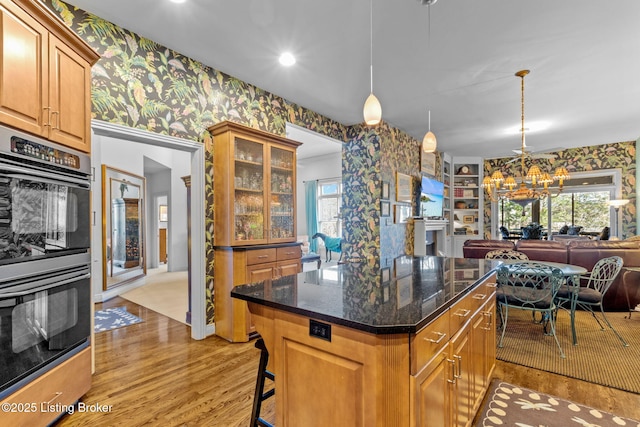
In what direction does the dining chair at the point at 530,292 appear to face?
away from the camera

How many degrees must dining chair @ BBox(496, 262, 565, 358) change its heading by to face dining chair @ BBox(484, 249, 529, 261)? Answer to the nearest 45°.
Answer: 0° — it already faces it

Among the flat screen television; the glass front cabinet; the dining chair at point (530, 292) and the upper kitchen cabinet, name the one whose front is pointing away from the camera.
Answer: the dining chair

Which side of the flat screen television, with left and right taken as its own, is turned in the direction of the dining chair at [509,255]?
front

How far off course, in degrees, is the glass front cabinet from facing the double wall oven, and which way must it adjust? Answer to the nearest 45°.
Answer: approximately 90° to its right

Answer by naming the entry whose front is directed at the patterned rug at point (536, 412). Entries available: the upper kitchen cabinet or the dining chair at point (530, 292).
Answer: the upper kitchen cabinet

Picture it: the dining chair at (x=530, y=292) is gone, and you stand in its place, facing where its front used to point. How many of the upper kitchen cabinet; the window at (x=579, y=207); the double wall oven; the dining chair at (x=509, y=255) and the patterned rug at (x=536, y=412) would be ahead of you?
2

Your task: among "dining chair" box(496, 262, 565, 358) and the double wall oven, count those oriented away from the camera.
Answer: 1

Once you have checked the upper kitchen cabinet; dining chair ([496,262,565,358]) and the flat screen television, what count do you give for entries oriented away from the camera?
1

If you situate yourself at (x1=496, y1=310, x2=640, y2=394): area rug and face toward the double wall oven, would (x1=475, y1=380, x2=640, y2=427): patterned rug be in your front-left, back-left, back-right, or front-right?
front-left

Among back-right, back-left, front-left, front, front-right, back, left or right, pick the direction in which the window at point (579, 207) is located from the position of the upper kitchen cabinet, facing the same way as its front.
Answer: front-left

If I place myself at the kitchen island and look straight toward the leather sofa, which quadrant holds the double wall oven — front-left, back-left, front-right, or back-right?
back-left

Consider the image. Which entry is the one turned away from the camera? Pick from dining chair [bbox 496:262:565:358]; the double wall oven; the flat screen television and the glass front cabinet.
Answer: the dining chair

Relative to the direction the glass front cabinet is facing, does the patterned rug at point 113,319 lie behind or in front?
behind

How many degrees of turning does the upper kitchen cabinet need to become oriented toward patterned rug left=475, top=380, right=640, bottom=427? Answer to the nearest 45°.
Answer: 0° — it already faces it

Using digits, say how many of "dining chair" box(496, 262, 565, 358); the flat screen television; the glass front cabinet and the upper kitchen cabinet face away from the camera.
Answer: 1

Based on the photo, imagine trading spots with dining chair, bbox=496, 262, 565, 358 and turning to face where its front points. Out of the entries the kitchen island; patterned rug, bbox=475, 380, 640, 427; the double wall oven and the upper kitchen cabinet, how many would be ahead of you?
0

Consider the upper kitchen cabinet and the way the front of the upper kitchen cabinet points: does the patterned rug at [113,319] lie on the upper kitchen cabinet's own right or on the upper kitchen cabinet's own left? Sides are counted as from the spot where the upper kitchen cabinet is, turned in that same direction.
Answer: on the upper kitchen cabinet's own left

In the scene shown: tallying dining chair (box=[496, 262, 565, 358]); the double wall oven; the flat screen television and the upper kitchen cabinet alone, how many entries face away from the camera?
1

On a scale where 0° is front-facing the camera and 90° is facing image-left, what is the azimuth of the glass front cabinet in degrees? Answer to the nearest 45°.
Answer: approximately 315°

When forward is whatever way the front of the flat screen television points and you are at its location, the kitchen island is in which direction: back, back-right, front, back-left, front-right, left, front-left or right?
front-right
